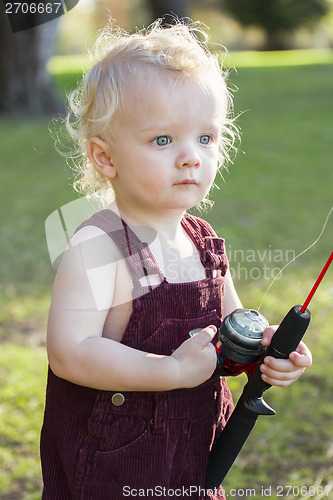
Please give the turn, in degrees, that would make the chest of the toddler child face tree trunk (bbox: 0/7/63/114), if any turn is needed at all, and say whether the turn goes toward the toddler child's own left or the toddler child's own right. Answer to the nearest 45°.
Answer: approximately 135° to the toddler child's own left

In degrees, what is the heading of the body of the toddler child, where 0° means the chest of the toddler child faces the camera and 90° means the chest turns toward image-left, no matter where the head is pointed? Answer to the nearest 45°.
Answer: approximately 315°

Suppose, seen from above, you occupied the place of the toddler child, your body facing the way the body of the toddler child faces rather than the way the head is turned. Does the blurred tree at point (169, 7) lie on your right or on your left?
on your left

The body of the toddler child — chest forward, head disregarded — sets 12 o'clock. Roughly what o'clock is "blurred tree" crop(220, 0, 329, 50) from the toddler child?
The blurred tree is roughly at 8 o'clock from the toddler child.
